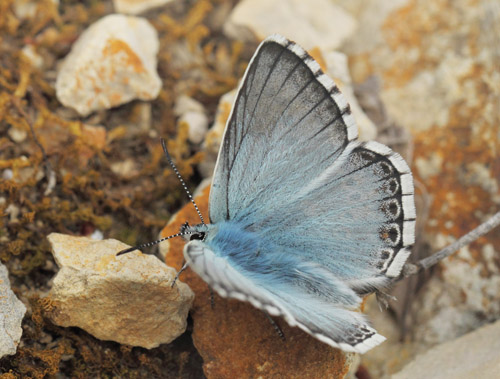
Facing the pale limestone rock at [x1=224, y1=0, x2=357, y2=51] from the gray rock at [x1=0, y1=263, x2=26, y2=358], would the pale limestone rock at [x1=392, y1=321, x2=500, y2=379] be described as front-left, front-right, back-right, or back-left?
front-right

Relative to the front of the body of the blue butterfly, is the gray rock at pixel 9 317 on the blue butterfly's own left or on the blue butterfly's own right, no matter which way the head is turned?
on the blue butterfly's own left

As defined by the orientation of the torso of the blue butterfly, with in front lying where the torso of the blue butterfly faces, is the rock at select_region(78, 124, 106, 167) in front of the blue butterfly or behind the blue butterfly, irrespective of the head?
in front

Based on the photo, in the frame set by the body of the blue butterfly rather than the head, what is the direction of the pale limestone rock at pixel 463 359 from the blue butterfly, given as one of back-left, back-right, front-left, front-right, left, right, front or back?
back

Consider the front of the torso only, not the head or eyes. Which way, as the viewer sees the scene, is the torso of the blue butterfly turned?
to the viewer's left

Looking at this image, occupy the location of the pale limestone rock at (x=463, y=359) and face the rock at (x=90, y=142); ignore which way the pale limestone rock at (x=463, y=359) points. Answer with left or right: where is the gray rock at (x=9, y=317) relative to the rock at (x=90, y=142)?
left

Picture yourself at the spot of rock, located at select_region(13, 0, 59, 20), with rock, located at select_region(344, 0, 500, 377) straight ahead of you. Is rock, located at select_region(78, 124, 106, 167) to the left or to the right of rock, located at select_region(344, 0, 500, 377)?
right

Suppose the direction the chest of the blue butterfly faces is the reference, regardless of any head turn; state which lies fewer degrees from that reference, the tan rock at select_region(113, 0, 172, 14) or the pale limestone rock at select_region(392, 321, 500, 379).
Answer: the tan rock

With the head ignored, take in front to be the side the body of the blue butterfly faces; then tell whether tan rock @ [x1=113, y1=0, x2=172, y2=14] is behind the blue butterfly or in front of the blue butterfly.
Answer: in front

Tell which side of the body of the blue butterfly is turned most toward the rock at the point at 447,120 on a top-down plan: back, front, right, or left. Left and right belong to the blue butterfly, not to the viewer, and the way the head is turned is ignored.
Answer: right

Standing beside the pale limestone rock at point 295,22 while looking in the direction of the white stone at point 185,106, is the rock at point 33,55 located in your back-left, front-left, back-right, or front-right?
front-right

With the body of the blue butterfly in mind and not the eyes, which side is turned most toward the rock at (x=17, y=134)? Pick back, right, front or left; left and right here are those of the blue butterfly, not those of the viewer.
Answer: front

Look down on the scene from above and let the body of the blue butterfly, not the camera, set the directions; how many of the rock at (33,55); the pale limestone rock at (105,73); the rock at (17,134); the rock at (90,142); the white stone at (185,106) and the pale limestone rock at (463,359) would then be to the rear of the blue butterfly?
1

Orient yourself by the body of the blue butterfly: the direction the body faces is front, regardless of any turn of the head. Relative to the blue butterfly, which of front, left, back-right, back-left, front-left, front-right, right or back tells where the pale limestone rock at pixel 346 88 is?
right
